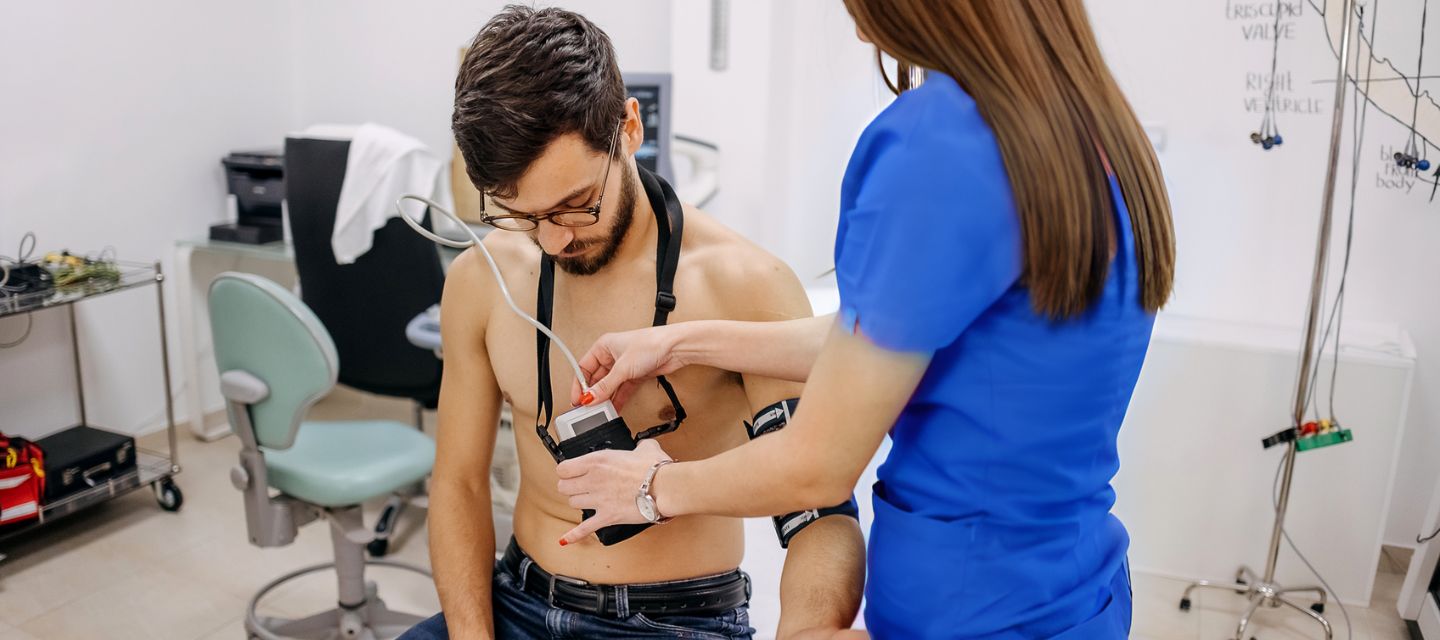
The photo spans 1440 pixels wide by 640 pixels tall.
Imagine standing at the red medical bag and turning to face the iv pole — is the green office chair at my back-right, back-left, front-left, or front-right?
front-right

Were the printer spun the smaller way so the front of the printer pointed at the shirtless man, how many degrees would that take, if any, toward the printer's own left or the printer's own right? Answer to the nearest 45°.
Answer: approximately 45° to the printer's own left

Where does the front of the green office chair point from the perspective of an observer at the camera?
facing away from the viewer and to the right of the viewer

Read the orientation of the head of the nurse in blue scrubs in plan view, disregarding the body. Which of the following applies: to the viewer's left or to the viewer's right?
to the viewer's left

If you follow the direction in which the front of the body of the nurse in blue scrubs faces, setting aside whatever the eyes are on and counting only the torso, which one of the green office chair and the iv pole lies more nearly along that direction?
the green office chair

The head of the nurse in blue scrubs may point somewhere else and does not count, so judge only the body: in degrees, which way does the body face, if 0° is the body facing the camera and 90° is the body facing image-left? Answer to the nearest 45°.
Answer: approximately 135°

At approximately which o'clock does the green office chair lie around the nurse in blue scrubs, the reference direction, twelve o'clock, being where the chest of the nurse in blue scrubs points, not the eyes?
The green office chair is roughly at 12 o'clock from the nurse in blue scrubs.

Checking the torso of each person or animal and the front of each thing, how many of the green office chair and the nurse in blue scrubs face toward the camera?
0

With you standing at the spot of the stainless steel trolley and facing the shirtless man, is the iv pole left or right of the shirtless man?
left

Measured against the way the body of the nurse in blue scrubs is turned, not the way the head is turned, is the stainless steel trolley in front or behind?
in front
